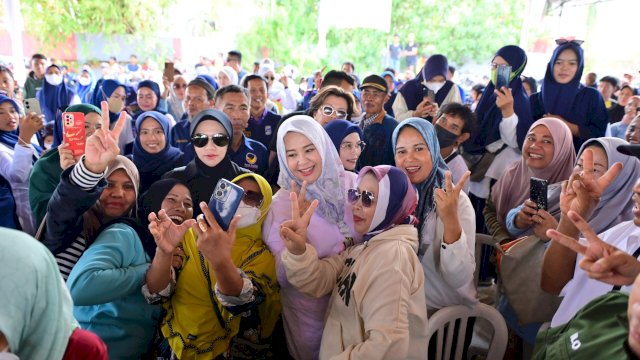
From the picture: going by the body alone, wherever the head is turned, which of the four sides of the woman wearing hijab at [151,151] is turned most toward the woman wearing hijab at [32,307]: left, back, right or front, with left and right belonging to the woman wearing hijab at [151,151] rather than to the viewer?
front

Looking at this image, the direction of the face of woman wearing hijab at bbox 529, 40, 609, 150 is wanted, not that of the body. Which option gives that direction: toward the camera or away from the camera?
toward the camera

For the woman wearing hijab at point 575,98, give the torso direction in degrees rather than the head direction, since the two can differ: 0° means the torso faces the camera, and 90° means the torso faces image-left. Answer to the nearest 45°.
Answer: approximately 0°

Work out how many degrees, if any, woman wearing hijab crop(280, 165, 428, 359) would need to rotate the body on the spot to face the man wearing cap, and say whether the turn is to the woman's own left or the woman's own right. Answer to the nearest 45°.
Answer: approximately 135° to the woman's own right

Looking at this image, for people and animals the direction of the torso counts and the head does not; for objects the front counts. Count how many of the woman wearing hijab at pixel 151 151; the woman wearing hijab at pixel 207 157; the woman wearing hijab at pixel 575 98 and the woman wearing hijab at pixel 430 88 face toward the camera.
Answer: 4

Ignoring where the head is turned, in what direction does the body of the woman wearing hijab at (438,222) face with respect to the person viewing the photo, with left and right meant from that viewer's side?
facing the viewer and to the left of the viewer

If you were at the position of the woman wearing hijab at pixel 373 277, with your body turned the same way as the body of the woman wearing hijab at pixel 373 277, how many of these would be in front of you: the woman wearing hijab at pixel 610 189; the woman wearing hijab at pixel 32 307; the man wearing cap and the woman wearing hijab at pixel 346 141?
1

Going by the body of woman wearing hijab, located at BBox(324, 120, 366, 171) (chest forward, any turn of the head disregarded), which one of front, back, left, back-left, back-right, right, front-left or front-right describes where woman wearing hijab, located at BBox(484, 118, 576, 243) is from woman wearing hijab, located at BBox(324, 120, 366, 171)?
front-left

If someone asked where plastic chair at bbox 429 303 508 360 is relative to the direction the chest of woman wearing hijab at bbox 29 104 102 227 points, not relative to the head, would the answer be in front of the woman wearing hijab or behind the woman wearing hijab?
in front

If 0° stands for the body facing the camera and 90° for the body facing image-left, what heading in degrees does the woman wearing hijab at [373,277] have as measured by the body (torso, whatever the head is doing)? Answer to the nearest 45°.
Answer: approximately 45°

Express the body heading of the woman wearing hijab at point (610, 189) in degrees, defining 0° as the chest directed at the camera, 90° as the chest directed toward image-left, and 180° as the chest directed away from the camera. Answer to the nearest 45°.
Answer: approximately 45°

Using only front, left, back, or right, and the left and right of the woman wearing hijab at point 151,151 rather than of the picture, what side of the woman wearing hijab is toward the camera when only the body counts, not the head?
front

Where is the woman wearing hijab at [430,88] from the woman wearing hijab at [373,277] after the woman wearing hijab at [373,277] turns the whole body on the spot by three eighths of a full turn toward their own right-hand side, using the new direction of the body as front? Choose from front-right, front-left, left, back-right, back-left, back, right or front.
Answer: front

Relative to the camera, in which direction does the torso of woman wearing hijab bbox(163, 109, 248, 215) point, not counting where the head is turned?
toward the camera

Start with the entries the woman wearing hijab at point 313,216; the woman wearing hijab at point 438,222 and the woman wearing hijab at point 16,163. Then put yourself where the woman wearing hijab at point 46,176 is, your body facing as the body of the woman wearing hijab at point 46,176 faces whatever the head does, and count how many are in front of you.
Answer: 2
